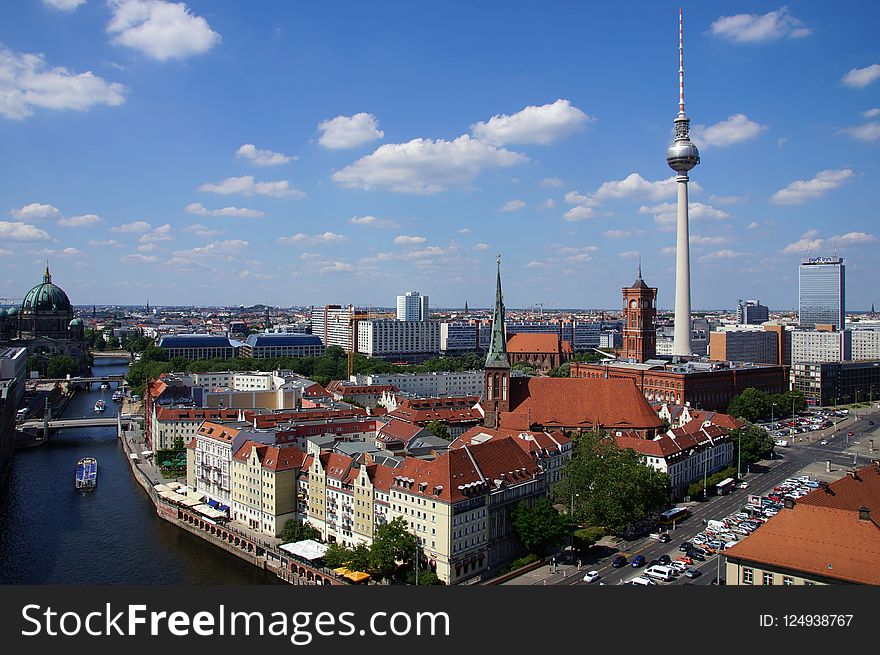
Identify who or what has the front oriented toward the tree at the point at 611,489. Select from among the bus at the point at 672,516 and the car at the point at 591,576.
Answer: the bus

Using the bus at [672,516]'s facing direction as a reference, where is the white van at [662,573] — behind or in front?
in front

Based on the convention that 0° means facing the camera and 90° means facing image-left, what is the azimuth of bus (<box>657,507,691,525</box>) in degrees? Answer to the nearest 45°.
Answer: approximately 45°

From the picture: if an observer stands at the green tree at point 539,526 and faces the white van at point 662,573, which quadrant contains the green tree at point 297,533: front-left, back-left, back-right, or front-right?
back-right
